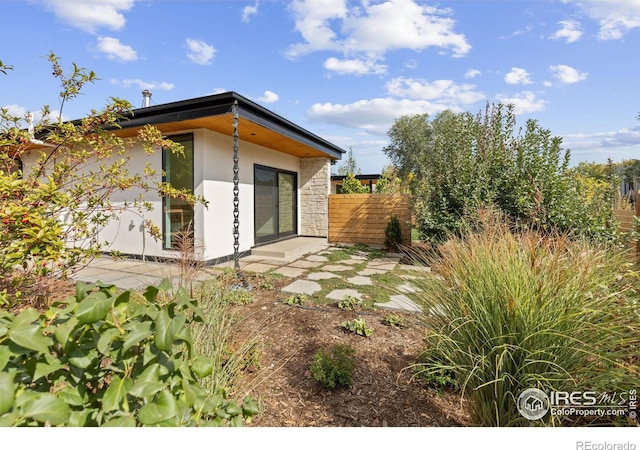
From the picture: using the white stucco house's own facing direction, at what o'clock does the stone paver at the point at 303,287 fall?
The stone paver is roughly at 1 o'clock from the white stucco house.

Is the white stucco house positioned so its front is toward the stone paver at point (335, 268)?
yes

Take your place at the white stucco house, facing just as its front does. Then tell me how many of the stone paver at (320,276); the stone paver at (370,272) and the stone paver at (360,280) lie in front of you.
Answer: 3

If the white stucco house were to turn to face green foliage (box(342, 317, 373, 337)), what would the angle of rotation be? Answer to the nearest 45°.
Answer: approximately 45° to its right

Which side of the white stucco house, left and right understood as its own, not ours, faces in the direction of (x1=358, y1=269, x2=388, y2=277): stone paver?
front

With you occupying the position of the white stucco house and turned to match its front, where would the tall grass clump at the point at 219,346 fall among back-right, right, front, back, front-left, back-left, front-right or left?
front-right

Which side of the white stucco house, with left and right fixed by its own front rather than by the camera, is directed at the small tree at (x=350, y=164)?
left

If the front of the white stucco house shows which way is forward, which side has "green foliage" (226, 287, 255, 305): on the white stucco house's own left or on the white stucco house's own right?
on the white stucco house's own right

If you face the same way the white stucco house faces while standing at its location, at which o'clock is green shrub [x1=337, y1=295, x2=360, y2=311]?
The green shrub is roughly at 1 o'clock from the white stucco house.

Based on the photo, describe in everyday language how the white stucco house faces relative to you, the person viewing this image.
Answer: facing the viewer and to the right of the viewer

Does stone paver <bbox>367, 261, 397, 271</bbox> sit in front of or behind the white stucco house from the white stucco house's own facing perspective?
in front

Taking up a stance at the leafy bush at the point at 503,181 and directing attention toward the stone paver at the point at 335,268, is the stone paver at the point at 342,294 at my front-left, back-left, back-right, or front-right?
front-left

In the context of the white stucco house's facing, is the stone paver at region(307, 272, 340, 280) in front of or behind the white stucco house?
in front
